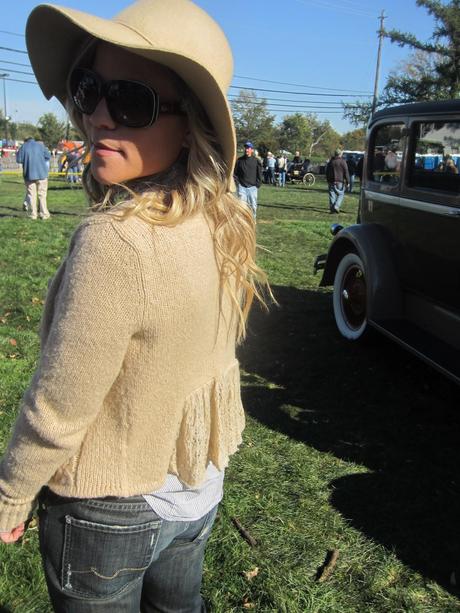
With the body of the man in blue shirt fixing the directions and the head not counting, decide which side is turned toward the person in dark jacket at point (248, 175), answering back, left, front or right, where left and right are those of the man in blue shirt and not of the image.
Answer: right

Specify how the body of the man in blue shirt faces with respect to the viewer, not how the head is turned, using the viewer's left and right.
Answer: facing away from the viewer

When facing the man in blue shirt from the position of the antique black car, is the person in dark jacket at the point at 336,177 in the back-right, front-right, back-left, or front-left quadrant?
front-right

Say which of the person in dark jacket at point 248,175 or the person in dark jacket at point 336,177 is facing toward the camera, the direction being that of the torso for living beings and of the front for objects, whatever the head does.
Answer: the person in dark jacket at point 248,175

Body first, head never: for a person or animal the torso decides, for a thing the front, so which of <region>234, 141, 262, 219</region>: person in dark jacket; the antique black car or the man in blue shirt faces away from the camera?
the man in blue shirt

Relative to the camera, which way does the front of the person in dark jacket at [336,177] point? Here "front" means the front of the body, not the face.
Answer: away from the camera

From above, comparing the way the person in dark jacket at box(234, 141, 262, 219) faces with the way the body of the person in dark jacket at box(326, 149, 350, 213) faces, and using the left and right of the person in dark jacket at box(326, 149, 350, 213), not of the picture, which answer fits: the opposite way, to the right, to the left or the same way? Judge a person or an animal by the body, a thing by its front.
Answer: the opposite way

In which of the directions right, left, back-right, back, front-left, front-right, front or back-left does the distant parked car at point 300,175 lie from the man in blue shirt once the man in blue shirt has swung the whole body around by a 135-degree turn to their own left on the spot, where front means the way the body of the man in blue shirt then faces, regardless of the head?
back

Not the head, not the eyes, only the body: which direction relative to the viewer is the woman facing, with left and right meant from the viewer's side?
facing away from the viewer and to the left of the viewer

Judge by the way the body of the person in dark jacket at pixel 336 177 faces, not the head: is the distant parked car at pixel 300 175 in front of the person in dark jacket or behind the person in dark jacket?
in front

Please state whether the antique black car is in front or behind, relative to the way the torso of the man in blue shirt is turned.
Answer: behind

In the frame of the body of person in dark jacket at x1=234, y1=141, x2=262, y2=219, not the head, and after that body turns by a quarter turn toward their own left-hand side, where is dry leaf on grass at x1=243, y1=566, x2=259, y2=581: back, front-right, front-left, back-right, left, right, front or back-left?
right

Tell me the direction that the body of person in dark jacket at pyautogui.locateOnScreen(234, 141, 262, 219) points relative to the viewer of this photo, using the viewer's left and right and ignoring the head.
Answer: facing the viewer

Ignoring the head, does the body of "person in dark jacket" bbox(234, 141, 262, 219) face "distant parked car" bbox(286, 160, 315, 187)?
no
